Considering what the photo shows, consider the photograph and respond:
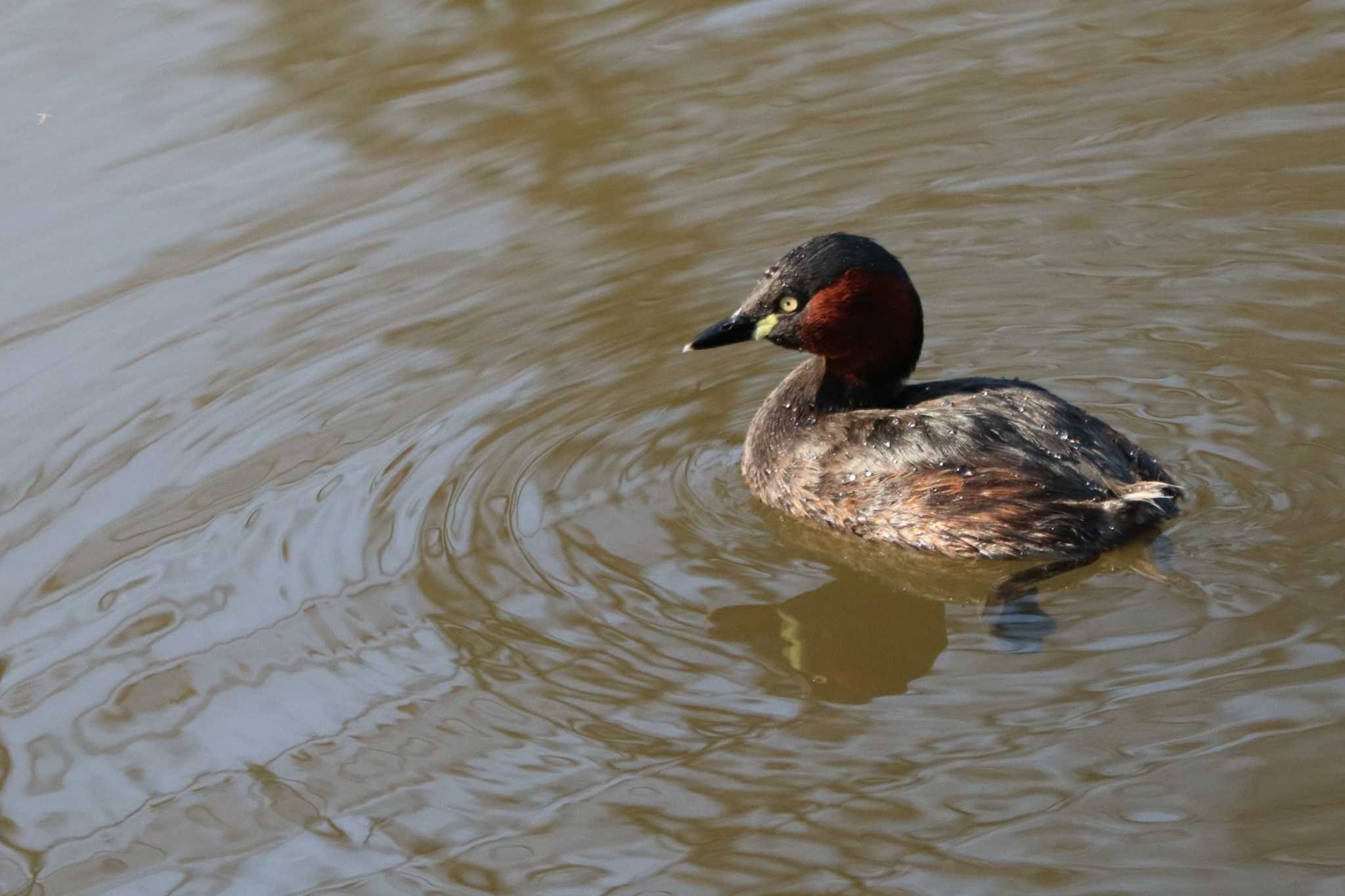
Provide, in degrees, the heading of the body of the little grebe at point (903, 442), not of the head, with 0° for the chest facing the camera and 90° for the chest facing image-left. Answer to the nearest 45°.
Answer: approximately 90°
